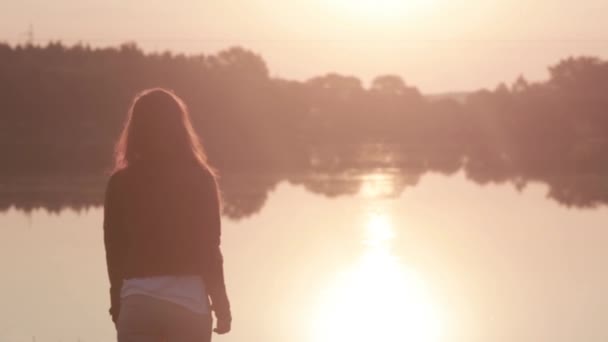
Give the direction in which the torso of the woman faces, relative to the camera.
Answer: away from the camera

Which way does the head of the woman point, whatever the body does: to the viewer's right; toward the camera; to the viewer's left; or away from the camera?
away from the camera
